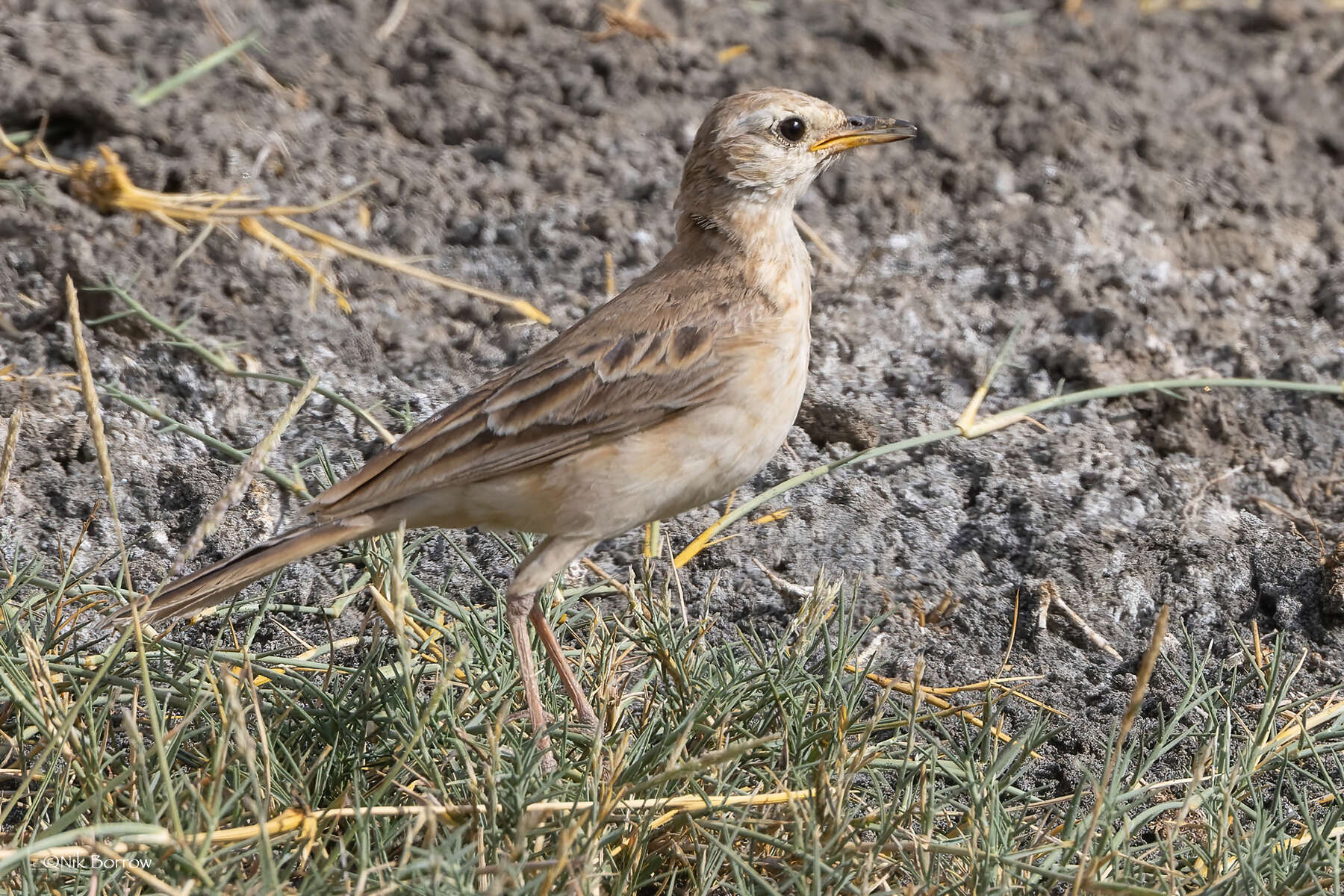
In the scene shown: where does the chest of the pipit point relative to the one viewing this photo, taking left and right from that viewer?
facing to the right of the viewer
